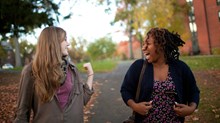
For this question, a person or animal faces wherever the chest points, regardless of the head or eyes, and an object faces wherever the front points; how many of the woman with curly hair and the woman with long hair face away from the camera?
0

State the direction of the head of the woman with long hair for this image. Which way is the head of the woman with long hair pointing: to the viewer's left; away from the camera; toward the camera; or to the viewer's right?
to the viewer's right

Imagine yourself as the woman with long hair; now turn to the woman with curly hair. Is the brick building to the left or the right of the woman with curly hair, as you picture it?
left

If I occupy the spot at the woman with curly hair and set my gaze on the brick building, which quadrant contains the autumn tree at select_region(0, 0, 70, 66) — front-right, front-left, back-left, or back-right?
front-left

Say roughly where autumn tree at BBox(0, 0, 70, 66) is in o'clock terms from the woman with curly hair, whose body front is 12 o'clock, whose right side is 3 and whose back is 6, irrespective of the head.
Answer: The autumn tree is roughly at 5 o'clock from the woman with curly hair.

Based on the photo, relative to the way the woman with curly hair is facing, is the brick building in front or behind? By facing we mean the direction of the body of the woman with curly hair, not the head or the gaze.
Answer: behind

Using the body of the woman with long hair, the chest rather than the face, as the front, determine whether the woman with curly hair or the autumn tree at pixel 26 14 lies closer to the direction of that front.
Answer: the woman with curly hair

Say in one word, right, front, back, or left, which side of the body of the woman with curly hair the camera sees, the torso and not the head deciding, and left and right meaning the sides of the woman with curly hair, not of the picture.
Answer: front

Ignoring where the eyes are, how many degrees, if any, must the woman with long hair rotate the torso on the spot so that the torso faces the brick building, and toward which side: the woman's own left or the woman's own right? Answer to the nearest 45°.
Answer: approximately 90° to the woman's own left

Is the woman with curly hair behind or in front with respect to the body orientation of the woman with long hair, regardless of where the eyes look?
in front

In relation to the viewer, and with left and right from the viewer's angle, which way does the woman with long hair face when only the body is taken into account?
facing the viewer and to the right of the viewer

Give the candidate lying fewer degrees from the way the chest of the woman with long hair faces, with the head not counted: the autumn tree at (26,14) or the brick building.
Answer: the brick building
